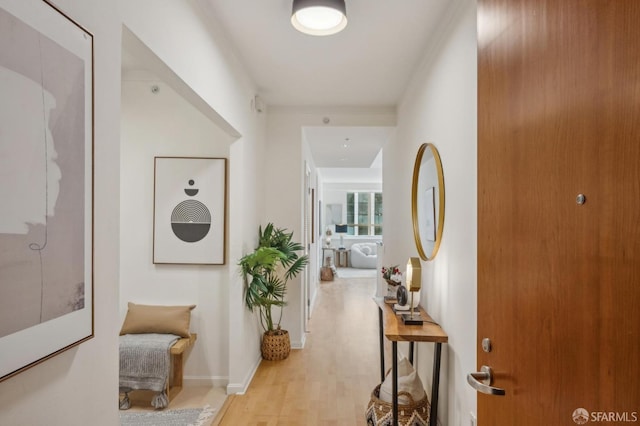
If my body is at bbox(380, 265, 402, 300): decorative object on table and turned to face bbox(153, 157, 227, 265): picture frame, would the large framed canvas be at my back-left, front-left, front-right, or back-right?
front-left

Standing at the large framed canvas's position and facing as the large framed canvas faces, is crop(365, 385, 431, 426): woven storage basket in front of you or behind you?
in front

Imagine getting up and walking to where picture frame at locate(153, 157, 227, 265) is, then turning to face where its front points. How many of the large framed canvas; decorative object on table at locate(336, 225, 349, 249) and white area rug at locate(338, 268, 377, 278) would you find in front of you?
1

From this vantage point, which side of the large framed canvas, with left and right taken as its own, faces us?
right

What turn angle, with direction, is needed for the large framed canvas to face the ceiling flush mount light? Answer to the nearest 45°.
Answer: approximately 45° to its left

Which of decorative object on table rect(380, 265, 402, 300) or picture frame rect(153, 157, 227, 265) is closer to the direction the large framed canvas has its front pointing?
the decorative object on table

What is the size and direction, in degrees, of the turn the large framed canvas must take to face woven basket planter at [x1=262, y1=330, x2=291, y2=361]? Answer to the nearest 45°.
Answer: approximately 45° to its left

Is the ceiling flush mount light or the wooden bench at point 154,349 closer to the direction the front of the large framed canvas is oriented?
the ceiling flush mount light

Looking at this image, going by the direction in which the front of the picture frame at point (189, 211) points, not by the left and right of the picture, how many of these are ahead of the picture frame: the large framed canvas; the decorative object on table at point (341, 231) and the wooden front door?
2

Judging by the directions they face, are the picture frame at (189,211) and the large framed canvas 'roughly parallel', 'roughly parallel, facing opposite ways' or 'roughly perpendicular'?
roughly perpendicular

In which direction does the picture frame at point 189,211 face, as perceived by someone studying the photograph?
facing the viewer

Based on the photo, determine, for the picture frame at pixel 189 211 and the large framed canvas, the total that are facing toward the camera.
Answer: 1
